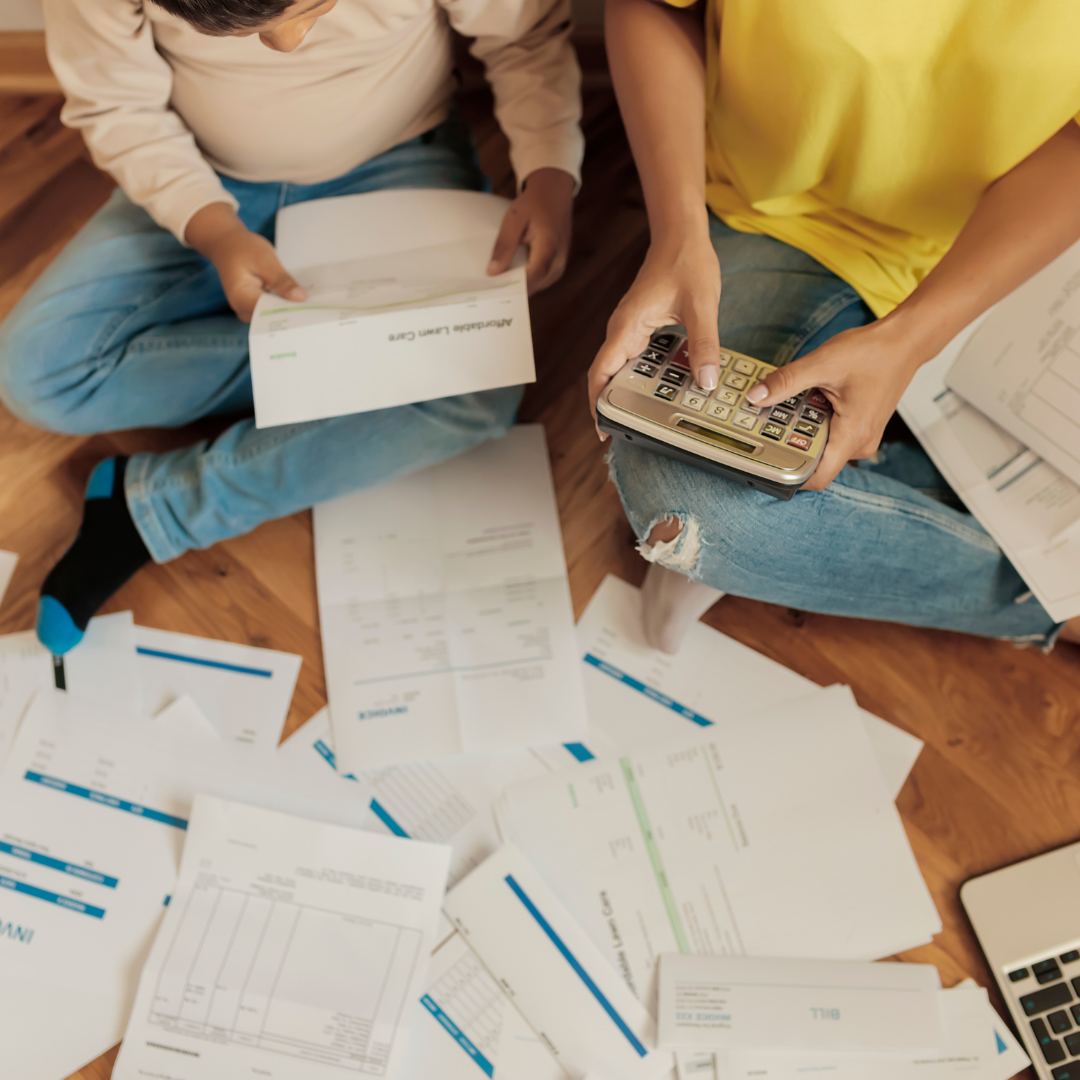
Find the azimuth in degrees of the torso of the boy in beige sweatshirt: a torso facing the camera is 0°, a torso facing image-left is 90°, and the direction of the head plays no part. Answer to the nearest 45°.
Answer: approximately 0°
